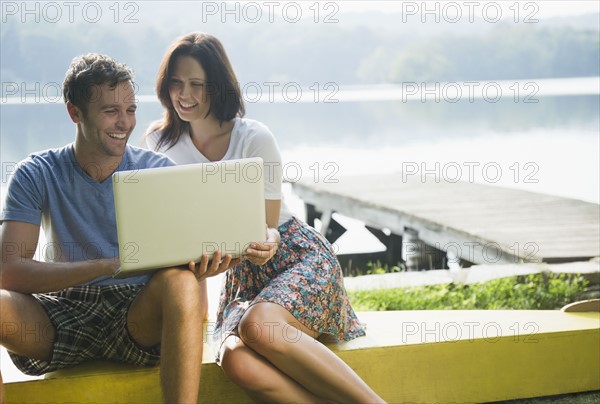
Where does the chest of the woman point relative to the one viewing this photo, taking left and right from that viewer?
facing the viewer and to the left of the viewer

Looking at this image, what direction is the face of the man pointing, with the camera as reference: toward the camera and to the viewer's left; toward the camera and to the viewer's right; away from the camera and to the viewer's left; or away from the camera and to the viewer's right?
toward the camera and to the viewer's right

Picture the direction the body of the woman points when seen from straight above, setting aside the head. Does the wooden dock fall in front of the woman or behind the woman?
behind

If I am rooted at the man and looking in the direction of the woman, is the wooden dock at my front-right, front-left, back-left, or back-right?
front-left

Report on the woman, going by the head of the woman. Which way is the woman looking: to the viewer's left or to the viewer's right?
to the viewer's left
